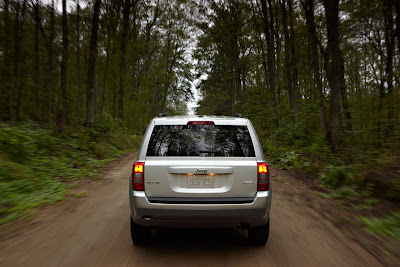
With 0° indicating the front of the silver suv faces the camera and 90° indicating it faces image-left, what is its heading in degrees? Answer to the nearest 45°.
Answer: approximately 180°
